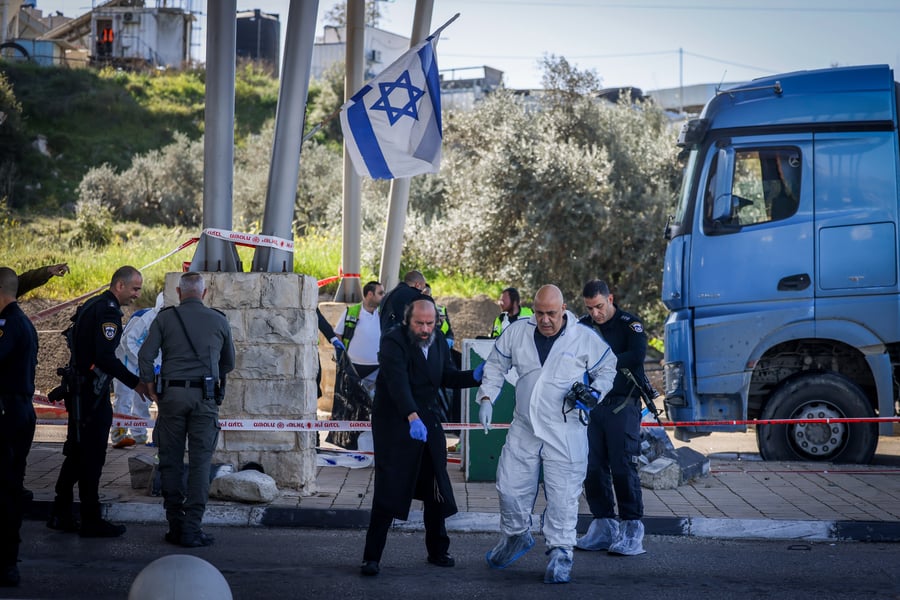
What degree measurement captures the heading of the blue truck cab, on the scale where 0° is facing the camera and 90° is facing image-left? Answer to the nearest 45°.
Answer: approximately 90°

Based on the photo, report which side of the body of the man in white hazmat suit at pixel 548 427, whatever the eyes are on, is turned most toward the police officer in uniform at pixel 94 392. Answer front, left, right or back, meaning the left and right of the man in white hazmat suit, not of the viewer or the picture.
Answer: right

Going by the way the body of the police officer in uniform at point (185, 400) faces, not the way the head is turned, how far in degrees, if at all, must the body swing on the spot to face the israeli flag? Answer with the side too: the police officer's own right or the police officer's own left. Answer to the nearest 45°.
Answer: approximately 45° to the police officer's own right

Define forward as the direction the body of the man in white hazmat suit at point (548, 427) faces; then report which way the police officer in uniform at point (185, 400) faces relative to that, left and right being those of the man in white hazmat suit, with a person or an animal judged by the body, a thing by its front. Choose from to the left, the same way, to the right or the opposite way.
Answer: the opposite way

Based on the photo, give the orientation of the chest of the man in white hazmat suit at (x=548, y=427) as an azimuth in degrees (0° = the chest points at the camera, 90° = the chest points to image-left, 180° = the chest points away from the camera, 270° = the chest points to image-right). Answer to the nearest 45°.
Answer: approximately 0°

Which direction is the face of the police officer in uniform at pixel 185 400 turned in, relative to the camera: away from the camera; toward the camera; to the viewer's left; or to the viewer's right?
away from the camera

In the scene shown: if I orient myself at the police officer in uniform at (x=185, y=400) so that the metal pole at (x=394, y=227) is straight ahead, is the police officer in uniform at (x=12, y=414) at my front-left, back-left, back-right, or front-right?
back-left

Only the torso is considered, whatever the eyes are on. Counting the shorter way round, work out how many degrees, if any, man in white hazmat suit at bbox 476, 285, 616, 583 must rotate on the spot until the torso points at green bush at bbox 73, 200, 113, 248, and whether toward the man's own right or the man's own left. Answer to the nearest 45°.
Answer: approximately 135° to the man's own right

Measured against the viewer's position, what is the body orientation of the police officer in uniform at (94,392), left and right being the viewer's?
facing to the right of the viewer

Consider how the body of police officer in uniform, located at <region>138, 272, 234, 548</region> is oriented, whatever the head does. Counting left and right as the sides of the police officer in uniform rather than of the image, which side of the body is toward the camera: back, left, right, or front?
back

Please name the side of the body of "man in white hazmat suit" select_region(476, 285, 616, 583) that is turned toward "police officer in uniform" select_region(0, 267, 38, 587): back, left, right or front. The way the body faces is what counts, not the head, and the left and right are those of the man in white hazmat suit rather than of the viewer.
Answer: right
